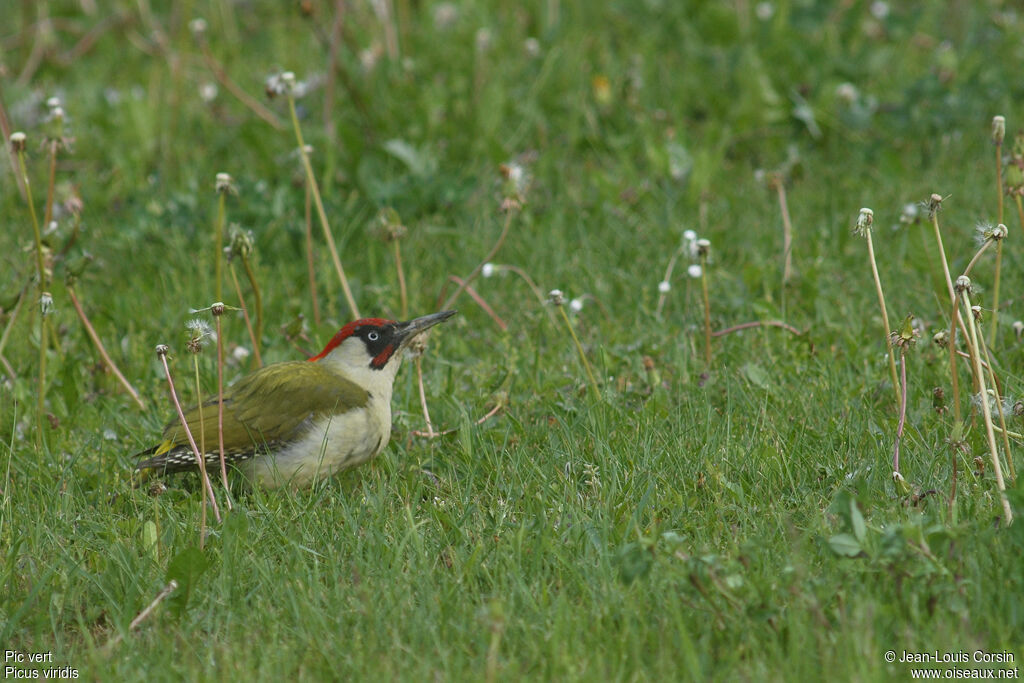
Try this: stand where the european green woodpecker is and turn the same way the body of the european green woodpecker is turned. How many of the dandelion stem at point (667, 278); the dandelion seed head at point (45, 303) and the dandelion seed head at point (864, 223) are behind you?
1

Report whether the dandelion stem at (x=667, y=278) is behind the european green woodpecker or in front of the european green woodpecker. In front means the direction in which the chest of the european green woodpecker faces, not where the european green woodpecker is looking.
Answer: in front

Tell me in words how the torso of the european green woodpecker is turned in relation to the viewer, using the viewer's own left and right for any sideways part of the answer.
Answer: facing to the right of the viewer

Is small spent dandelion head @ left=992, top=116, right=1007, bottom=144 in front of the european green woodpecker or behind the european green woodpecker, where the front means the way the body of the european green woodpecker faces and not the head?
in front

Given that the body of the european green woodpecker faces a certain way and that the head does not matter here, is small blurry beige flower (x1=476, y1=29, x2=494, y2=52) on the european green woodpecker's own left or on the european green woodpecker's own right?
on the european green woodpecker's own left

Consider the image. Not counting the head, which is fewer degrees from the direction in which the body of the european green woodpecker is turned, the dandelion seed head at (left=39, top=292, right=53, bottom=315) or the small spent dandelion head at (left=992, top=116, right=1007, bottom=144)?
the small spent dandelion head

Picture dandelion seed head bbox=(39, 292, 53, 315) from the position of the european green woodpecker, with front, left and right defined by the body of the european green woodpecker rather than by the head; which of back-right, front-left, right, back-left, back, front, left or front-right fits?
back

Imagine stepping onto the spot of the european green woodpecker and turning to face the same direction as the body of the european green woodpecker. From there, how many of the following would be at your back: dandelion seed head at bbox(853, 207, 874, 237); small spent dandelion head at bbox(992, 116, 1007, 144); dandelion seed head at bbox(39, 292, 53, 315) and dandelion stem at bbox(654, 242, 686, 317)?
1

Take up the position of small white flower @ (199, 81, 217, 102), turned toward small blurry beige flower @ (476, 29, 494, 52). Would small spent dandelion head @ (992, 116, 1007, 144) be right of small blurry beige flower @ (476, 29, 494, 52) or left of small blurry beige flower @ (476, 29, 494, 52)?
right

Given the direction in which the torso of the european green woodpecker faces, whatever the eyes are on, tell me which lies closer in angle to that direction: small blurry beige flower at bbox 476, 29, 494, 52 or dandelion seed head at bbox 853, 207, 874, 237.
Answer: the dandelion seed head

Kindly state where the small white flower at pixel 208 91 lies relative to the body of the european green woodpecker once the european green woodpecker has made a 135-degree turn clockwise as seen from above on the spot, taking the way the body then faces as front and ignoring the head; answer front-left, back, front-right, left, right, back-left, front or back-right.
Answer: back-right
